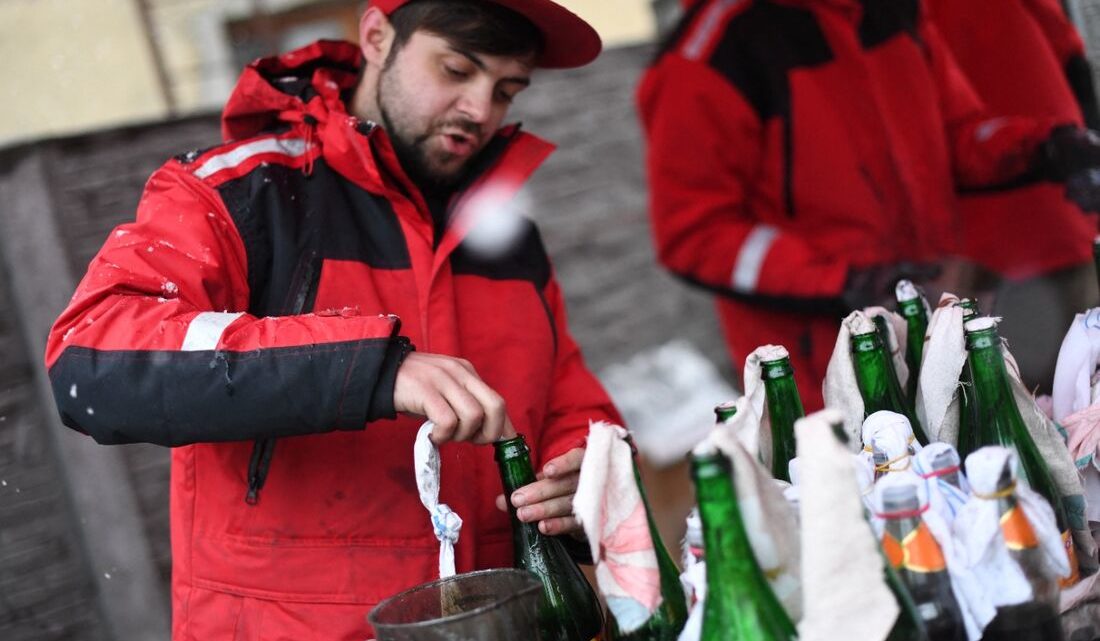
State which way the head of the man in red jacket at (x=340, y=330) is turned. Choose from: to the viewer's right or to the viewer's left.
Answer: to the viewer's right

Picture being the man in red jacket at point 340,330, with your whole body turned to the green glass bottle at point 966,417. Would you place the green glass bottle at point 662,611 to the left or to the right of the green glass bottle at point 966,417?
right

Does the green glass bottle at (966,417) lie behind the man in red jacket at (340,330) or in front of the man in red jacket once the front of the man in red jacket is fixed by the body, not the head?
in front

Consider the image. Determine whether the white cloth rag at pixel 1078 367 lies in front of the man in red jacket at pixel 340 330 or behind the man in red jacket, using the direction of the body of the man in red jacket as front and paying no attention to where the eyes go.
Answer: in front

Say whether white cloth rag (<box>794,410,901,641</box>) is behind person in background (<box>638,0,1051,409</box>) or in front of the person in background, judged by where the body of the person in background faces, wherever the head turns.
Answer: in front

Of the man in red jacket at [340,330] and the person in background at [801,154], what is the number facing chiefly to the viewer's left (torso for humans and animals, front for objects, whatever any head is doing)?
0

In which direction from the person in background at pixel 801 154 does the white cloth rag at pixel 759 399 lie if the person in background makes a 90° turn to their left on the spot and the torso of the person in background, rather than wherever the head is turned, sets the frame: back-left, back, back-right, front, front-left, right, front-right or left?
back-right

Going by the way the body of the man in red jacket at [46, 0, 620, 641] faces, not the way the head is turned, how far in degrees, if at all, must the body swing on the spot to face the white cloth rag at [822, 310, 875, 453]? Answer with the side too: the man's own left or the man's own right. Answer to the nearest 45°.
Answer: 0° — they already face it

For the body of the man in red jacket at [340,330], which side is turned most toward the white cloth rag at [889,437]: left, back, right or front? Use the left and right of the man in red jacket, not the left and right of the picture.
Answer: front

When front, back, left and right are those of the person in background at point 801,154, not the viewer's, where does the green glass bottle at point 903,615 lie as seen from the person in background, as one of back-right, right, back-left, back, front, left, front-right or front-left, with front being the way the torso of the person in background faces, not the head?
front-right

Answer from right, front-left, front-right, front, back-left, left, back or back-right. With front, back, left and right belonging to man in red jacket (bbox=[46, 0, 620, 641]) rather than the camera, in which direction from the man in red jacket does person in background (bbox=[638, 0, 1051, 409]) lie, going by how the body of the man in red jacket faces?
left

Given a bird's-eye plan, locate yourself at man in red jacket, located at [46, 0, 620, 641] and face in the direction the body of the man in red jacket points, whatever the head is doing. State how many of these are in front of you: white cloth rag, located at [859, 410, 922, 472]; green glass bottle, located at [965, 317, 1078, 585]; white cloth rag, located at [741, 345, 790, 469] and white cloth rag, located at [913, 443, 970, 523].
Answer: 4

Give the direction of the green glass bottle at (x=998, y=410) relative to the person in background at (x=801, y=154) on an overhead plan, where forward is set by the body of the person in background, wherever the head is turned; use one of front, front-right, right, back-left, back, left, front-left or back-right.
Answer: front-right
